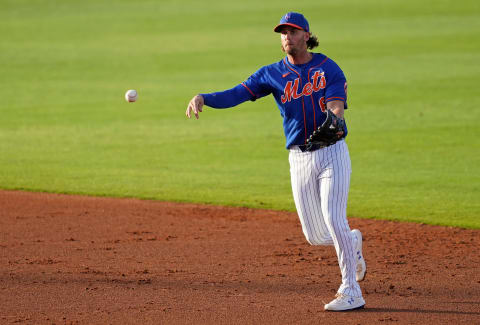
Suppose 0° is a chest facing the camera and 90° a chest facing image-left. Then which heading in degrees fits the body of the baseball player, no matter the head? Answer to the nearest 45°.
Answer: approximately 45°

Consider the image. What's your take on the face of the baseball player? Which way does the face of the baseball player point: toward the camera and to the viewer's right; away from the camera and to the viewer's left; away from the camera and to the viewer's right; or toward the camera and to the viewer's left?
toward the camera and to the viewer's left
